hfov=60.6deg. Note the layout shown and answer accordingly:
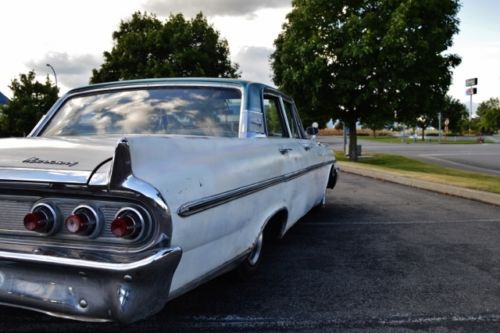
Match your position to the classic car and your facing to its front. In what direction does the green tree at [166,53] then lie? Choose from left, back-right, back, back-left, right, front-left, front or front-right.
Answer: front-left

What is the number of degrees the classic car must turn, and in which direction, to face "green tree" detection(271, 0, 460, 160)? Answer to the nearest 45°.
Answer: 0° — it already faces it

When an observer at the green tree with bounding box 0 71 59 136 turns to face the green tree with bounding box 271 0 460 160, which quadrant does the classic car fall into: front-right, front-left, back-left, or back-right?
front-right

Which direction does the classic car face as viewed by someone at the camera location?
facing away from the viewer and to the right of the viewer

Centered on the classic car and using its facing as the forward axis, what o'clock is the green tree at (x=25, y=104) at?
The green tree is roughly at 10 o'clock from the classic car.

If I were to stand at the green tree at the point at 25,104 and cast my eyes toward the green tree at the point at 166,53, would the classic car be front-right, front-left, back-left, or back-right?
front-right
